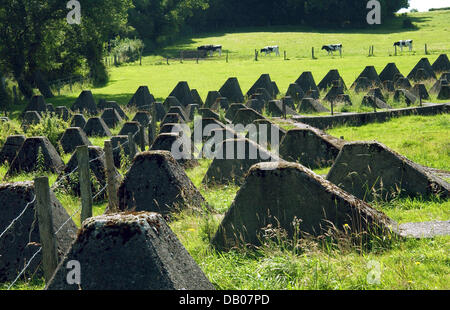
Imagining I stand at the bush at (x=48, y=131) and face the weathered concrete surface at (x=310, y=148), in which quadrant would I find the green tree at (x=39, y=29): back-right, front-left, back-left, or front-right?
back-left

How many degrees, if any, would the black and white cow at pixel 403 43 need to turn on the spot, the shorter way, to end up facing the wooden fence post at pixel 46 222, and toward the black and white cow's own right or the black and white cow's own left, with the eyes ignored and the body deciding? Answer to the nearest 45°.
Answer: approximately 90° to the black and white cow's own left

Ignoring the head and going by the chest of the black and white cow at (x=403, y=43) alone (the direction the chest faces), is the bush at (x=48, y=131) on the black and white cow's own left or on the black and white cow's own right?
on the black and white cow's own left

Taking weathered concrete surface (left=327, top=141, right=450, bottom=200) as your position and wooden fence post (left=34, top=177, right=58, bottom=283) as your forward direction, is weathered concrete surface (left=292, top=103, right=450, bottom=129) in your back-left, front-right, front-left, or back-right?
back-right

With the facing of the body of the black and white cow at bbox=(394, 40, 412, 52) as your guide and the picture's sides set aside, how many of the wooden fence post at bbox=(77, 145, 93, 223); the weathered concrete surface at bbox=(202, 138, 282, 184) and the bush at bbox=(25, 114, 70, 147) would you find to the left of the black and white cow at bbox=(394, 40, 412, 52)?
3

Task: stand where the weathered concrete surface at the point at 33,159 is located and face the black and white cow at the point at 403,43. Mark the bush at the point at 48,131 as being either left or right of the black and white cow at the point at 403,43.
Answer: left

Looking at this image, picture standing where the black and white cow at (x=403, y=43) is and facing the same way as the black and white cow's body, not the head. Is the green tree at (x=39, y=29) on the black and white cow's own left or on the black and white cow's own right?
on the black and white cow's own left

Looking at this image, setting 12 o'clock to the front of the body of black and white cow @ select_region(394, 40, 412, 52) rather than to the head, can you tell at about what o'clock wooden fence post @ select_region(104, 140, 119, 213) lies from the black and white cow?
The wooden fence post is roughly at 9 o'clock from the black and white cow.

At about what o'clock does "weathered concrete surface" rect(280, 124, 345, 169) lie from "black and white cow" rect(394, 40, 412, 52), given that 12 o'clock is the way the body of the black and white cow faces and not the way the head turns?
The weathered concrete surface is roughly at 9 o'clock from the black and white cow.

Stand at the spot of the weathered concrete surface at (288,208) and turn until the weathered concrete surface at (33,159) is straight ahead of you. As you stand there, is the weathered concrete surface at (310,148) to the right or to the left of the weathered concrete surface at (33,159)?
right

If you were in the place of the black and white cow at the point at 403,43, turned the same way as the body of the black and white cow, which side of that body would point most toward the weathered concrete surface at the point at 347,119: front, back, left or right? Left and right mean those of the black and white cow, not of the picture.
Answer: left

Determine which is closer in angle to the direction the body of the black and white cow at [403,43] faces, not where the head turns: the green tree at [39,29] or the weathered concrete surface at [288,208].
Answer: the green tree

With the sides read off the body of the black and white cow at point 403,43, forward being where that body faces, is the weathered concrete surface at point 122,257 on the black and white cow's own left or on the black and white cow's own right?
on the black and white cow's own left

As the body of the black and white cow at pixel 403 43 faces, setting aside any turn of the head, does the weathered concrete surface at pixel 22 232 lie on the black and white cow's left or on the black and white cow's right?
on the black and white cow's left

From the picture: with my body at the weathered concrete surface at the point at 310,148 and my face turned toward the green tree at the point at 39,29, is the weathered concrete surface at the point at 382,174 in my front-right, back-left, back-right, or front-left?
back-left

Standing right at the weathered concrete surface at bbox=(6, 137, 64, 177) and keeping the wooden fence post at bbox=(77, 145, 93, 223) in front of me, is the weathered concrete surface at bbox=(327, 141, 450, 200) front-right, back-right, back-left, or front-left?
front-left

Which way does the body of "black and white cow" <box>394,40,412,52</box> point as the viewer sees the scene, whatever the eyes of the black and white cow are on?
to the viewer's left
